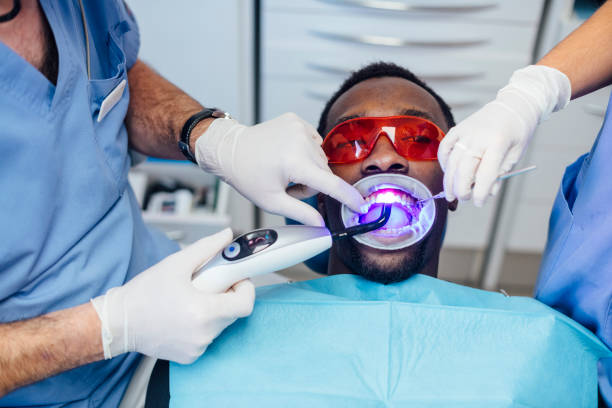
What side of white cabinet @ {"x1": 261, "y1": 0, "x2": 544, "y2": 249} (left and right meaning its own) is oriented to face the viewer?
front
